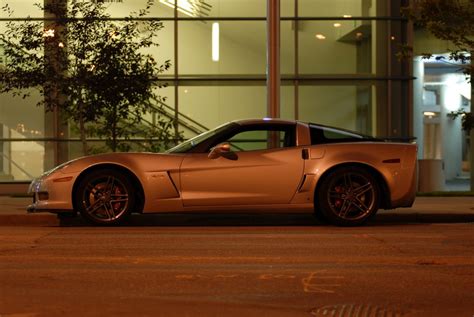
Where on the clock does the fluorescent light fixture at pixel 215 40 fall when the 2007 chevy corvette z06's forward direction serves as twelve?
The fluorescent light fixture is roughly at 3 o'clock from the 2007 chevy corvette z06.

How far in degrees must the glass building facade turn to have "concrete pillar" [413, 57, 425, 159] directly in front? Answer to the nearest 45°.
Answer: approximately 90° to its left

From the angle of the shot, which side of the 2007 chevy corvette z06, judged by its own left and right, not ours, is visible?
left

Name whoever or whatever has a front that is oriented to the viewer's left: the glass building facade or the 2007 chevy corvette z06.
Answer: the 2007 chevy corvette z06

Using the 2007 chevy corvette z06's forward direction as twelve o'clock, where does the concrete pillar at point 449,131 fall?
The concrete pillar is roughly at 4 o'clock from the 2007 chevy corvette z06.

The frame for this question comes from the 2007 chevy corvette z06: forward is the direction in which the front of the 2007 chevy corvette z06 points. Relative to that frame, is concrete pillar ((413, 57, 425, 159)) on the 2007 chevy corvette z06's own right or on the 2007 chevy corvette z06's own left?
on the 2007 chevy corvette z06's own right

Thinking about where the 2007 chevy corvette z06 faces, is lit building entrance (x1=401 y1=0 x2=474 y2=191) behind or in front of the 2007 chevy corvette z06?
behind

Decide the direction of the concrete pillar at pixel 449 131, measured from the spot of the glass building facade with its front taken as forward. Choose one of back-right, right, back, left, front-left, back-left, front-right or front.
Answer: back-left

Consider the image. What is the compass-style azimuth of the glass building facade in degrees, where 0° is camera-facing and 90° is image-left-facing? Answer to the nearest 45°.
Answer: approximately 0°

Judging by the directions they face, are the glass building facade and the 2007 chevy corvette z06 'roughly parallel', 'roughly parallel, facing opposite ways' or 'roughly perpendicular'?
roughly perpendicular

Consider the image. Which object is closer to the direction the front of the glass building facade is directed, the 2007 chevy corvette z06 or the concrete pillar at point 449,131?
the 2007 chevy corvette z06

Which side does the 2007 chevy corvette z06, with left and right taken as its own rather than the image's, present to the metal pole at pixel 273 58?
right

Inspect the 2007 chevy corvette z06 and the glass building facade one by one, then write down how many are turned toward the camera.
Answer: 1
